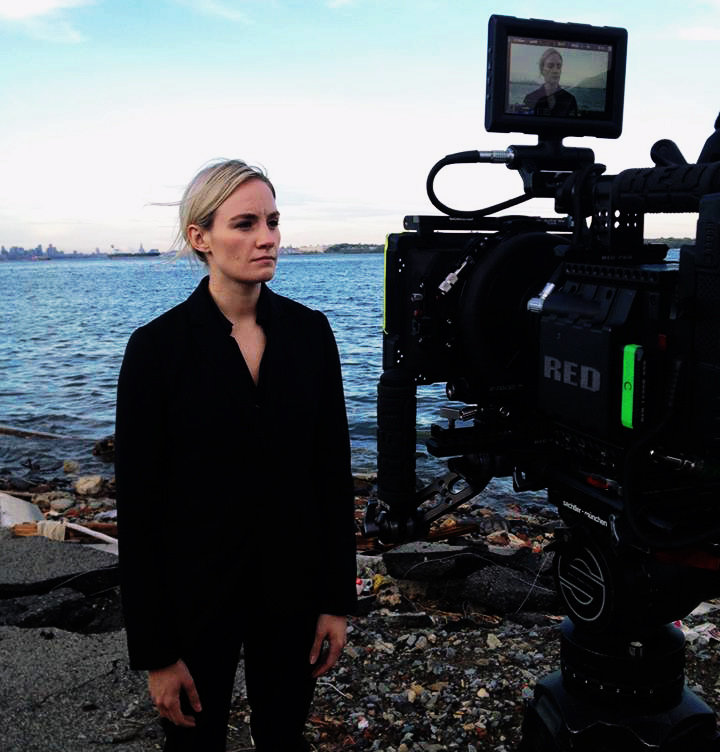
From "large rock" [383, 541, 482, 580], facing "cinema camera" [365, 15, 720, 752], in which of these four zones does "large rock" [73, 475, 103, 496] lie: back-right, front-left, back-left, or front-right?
back-right

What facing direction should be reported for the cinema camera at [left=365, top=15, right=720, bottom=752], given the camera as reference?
facing away from the viewer and to the left of the viewer

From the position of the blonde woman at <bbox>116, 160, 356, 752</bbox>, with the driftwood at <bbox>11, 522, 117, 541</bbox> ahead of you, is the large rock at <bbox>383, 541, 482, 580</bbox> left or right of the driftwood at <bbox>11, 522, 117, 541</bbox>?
right

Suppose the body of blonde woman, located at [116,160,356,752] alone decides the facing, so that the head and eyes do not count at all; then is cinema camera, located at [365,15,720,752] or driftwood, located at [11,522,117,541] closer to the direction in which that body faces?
the cinema camera

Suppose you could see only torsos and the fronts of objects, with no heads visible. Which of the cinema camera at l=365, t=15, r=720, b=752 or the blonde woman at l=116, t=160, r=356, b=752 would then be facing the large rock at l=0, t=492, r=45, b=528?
the cinema camera

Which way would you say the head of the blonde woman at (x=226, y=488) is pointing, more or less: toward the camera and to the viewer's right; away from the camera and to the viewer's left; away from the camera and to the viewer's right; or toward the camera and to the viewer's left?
toward the camera and to the viewer's right

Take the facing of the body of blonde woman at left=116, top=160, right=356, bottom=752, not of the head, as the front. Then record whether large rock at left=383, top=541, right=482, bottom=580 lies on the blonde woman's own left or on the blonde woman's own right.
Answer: on the blonde woman's own left

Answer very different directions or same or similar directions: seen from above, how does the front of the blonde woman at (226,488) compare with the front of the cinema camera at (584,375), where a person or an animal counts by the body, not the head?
very different directions

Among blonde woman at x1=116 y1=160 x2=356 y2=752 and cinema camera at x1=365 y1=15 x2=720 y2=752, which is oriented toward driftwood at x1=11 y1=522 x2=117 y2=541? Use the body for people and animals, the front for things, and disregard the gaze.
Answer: the cinema camera
